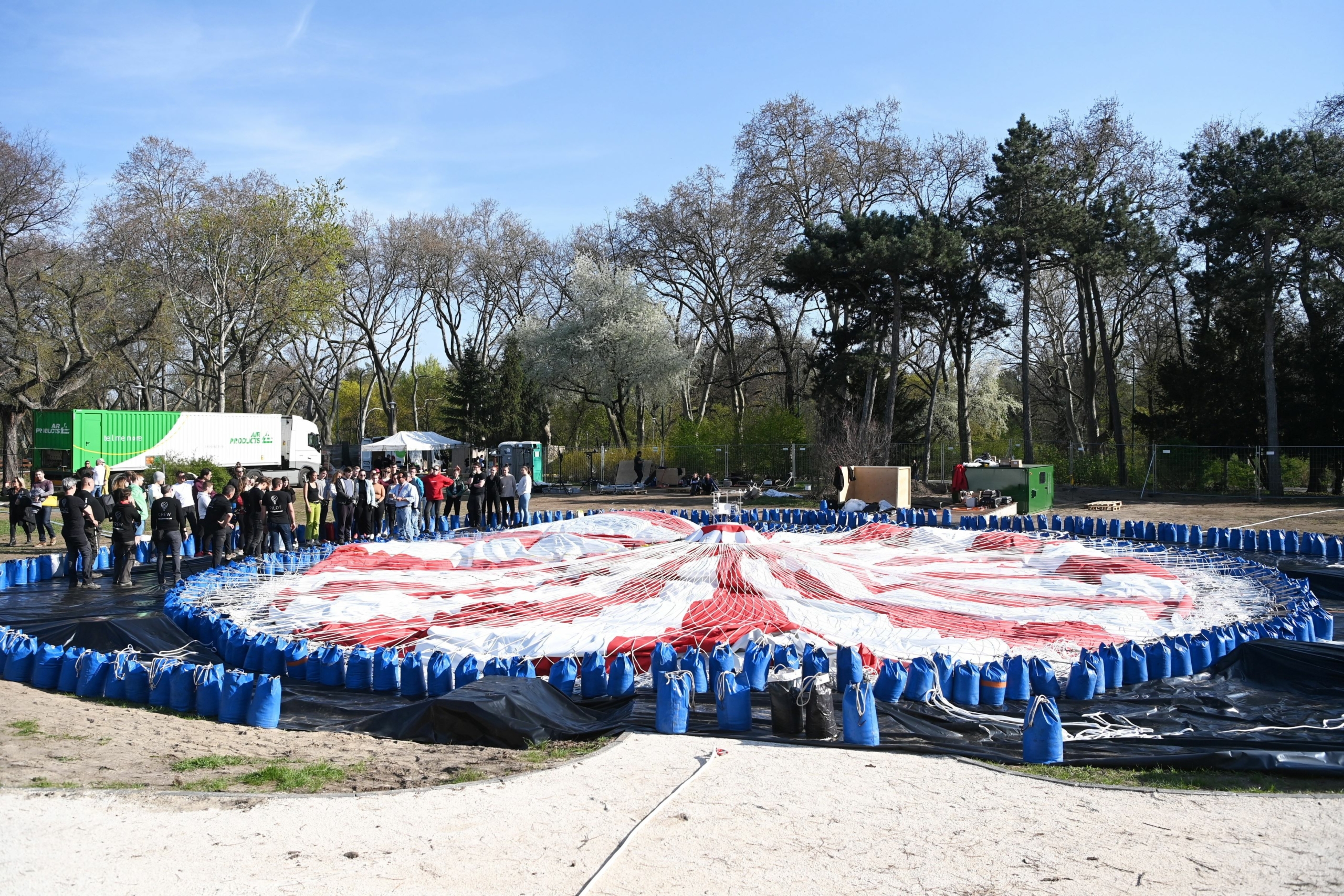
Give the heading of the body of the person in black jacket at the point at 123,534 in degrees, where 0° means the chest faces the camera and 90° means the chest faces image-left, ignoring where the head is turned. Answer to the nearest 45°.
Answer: approximately 225°

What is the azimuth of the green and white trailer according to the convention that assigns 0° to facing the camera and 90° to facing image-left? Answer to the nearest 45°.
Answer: approximately 225°

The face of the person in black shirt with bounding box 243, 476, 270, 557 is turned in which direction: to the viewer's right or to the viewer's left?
to the viewer's right

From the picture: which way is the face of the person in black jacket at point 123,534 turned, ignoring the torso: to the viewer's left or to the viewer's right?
to the viewer's right

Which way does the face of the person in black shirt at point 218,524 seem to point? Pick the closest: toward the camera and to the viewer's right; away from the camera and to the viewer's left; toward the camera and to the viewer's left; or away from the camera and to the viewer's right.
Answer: away from the camera and to the viewer's right

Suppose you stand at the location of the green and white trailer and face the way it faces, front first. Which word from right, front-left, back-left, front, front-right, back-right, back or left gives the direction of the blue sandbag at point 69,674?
back-right

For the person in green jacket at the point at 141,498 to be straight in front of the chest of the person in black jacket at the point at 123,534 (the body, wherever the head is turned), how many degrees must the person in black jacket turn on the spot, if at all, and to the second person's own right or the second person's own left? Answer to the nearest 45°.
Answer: approximately 45° to the second person's own left
